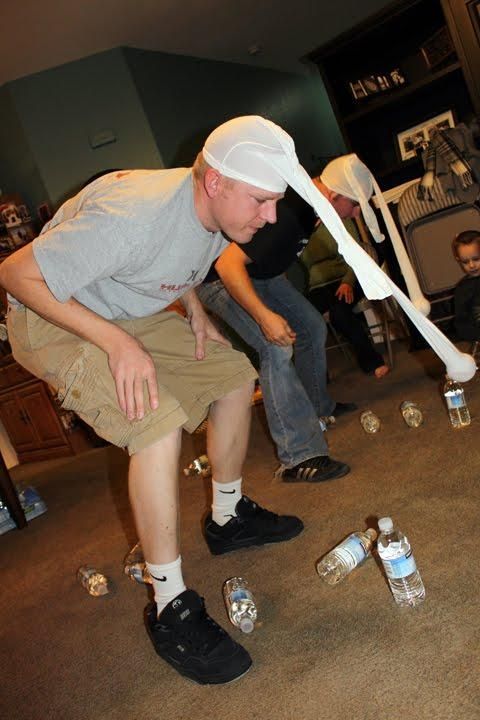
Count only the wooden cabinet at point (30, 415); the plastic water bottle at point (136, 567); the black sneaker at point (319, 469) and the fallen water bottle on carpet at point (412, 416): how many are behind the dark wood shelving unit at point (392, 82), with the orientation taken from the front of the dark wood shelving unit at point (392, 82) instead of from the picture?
0

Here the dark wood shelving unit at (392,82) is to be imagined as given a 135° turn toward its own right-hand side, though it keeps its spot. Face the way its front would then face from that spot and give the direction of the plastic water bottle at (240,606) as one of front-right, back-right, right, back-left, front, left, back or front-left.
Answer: back

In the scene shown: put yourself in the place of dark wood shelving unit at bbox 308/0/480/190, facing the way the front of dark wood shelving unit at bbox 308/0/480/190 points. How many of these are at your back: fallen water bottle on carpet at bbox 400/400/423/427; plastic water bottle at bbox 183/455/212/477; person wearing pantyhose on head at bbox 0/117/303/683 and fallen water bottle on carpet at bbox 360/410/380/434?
0

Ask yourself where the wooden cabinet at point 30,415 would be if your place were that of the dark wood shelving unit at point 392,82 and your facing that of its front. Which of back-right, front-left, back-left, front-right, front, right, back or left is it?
front-right

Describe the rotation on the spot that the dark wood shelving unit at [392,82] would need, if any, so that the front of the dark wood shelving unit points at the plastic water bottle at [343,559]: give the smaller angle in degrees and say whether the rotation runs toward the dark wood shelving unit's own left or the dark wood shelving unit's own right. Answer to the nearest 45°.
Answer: approximately 45° to the dark wood shelving unit's own left

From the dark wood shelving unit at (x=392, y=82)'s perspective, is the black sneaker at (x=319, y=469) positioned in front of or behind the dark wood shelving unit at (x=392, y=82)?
in front

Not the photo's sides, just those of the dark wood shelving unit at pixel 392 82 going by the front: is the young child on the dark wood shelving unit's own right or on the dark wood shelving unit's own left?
on the dark wood shelving unit's own left

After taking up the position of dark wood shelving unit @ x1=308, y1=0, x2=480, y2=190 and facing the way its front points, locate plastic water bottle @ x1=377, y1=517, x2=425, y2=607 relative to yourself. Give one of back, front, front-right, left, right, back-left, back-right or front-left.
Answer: front-left

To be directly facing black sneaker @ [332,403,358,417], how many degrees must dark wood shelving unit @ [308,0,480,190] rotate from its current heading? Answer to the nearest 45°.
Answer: approximately 45° to its left

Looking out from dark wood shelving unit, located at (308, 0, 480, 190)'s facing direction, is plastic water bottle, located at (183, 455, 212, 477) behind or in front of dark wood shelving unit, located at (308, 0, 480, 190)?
in front

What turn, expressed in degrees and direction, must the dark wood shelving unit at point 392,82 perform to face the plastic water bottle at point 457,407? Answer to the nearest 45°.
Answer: approximately 45° to its left

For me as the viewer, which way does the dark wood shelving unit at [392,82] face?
facing the viewer and to the left of the viewer

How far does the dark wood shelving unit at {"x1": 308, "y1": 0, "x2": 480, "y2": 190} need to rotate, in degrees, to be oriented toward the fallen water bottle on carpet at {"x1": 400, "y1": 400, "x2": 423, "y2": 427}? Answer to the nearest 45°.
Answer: approximately 45° to its left

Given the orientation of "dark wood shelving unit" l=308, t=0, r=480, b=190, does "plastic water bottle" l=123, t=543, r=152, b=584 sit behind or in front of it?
in front
